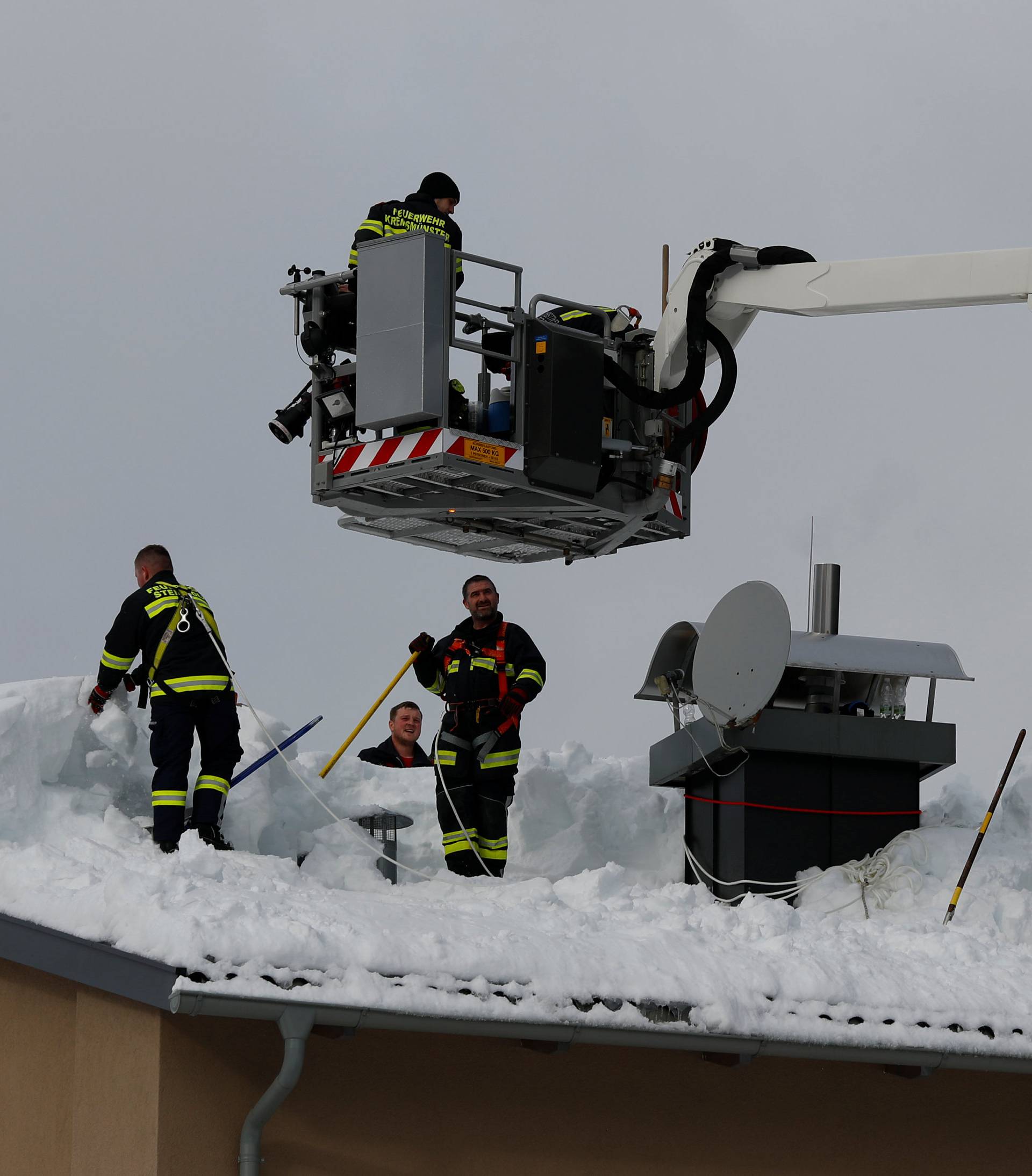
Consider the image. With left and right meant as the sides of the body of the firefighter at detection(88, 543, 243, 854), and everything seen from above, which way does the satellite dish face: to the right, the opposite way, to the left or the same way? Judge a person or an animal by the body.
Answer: to the left

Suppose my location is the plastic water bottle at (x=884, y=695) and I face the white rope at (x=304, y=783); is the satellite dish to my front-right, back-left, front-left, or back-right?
front-left

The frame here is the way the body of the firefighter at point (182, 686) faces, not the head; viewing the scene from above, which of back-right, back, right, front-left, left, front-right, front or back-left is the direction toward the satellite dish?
back-right

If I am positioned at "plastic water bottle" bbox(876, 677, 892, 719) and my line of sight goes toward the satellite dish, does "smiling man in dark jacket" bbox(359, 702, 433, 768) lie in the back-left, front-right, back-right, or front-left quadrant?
front-right

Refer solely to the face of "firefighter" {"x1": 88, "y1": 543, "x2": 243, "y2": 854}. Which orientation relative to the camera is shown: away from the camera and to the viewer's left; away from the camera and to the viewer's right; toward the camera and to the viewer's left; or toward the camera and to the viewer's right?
away from the camera and to the viewer's left

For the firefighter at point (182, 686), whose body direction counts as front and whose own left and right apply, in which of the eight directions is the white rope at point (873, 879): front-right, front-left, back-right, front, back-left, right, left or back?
back-right

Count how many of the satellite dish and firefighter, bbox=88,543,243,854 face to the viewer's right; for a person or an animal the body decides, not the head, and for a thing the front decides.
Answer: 0

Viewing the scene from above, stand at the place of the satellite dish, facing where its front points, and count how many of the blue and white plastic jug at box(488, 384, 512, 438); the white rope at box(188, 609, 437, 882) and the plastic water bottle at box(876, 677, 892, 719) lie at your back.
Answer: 1

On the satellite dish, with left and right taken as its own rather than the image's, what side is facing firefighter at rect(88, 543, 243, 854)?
front

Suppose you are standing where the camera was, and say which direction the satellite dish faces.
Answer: facing the viewer and to the left of the viewer

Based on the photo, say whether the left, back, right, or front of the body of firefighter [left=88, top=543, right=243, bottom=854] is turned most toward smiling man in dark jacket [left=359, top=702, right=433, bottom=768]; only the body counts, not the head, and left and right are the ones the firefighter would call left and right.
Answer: right

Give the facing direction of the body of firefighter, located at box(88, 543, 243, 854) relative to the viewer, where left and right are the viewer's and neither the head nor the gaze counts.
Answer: facing away from the viewer and to the left of the viewer

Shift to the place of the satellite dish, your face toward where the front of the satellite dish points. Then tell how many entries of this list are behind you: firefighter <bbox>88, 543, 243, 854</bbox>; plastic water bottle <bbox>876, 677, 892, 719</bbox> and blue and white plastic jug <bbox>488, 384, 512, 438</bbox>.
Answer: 1
